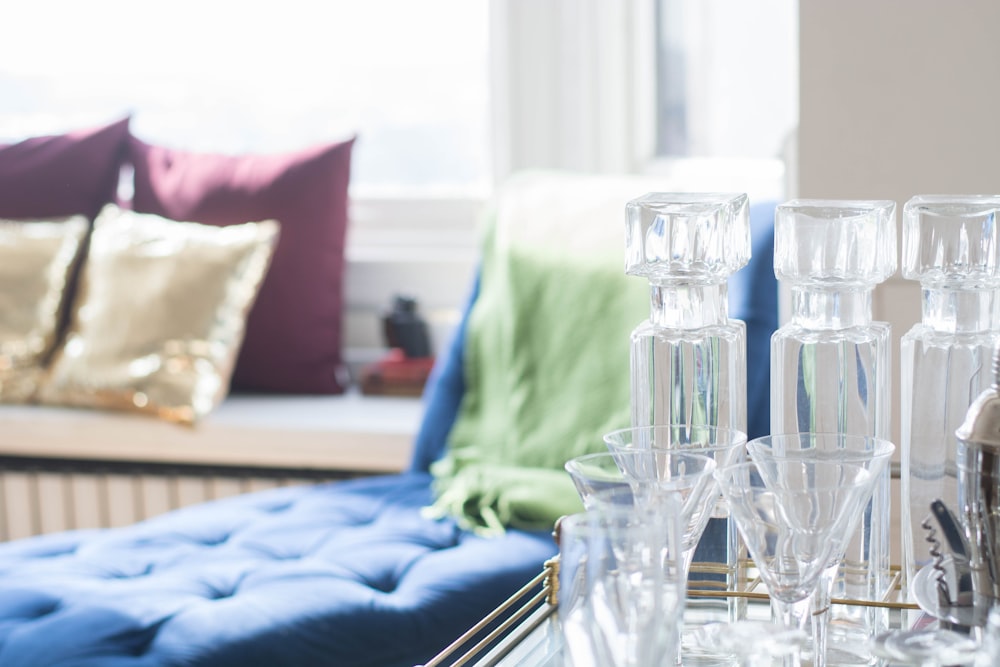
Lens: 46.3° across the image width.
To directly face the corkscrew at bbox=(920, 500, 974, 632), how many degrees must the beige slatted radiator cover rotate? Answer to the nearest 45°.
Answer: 0° — it already faces it

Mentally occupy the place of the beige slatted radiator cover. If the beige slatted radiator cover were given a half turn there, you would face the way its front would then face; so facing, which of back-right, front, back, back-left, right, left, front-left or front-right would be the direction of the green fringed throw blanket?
back-right

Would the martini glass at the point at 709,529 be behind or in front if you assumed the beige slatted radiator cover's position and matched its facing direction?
in front

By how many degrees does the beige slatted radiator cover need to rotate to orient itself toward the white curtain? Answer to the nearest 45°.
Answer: approximately 90° to its left

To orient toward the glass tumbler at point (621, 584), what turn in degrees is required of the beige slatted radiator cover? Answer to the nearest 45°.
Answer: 0° — it already faces it

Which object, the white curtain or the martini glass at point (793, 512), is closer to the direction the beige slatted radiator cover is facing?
the martini glass

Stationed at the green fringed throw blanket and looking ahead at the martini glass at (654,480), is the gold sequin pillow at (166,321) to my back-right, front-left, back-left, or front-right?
back-right

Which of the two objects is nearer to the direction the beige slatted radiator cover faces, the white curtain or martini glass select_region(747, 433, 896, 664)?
the martini glass

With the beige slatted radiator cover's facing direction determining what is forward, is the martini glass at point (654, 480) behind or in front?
in front

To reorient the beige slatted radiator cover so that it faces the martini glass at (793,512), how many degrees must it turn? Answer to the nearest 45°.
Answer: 0° — it already faces it

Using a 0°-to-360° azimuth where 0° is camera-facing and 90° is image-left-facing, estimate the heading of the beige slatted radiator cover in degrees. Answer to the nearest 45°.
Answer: approximately 0°

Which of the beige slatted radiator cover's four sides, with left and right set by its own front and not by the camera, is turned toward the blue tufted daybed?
front
